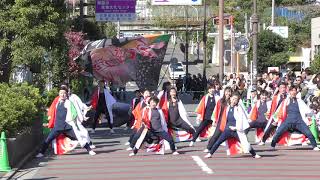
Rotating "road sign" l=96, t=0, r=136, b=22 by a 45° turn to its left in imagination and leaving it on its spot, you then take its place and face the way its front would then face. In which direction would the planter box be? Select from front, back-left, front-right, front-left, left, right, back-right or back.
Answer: front-right

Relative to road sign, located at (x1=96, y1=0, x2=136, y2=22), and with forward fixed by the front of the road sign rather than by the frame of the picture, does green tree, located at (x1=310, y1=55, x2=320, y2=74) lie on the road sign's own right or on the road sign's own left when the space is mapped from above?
on the road sign's own left

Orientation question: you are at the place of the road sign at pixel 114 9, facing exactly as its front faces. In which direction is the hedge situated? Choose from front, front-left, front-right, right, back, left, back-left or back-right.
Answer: front

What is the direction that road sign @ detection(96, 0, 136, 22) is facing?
toward the camera
